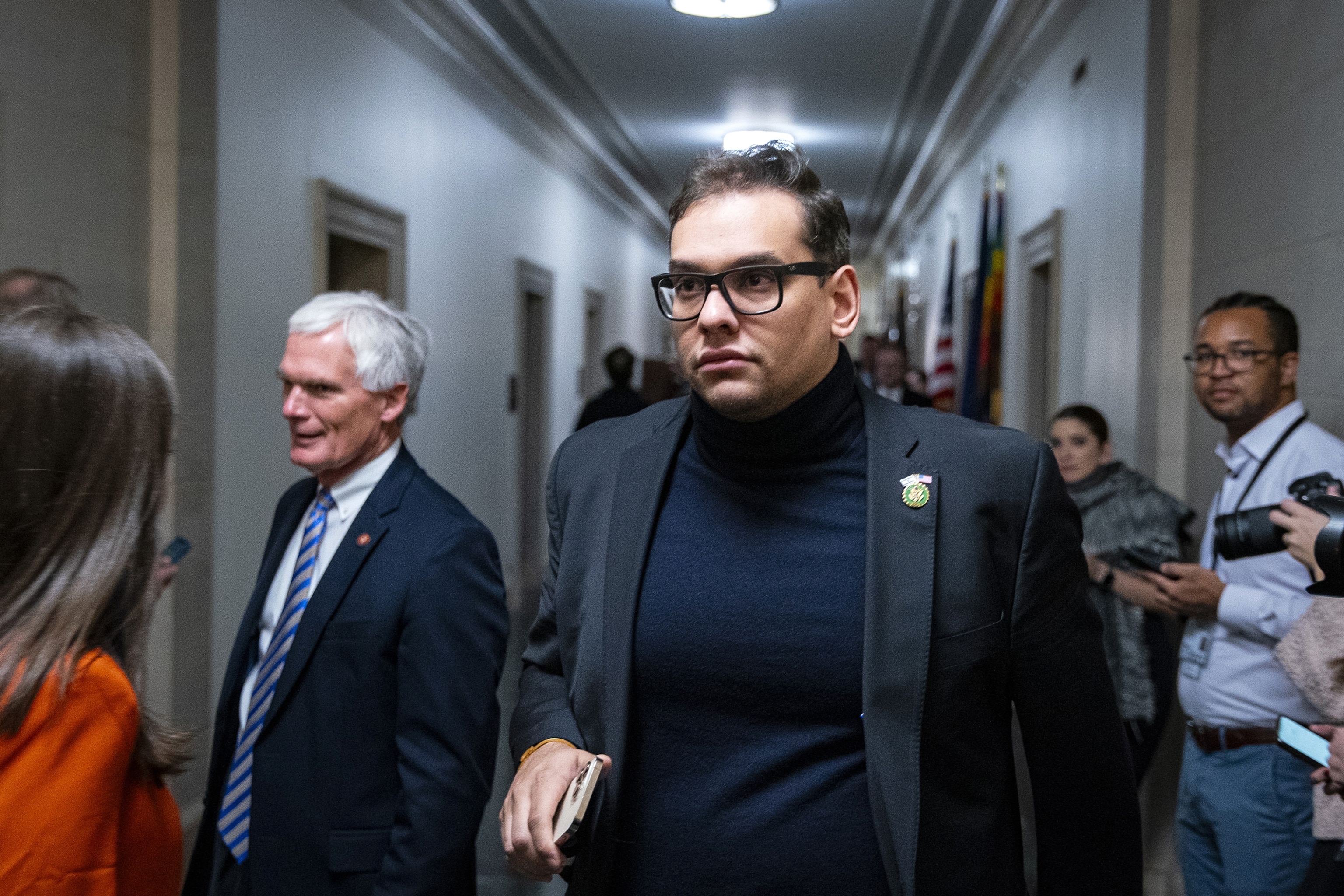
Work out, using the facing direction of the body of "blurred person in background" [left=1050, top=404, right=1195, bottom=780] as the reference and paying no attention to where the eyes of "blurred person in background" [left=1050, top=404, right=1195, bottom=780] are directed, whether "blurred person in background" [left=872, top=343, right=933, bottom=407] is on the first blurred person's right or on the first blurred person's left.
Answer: on the first blurred person's right

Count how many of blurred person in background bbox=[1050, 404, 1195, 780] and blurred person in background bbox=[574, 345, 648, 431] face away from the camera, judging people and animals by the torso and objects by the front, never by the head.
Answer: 1

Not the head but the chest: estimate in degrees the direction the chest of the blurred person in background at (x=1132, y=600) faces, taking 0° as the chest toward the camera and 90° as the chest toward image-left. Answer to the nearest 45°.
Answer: approximately 45°

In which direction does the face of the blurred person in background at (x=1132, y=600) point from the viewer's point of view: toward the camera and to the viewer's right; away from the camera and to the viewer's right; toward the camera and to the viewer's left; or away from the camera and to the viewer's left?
toward the camera and to the viewer's left

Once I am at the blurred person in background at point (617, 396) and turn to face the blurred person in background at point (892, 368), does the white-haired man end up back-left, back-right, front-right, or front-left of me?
back-right

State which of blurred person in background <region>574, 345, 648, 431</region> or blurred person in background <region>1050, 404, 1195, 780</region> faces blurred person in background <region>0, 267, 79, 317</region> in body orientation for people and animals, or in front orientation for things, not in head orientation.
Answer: blurred person in background <region>1050, 404, 1195, 780</region>

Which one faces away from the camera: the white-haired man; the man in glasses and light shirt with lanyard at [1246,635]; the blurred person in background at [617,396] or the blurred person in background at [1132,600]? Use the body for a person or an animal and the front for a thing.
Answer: the blurred person in background at [617,396]

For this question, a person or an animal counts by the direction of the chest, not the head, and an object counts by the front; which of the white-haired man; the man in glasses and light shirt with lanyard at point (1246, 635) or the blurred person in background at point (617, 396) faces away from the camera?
the blurred person in background

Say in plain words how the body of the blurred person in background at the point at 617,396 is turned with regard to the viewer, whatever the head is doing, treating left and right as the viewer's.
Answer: facing away from the viewer

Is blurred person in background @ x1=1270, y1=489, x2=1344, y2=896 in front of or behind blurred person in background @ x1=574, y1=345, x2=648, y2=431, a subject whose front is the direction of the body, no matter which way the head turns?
behind

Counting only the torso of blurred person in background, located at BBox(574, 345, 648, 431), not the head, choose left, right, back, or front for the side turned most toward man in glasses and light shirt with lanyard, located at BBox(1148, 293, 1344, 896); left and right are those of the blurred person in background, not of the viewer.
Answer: back

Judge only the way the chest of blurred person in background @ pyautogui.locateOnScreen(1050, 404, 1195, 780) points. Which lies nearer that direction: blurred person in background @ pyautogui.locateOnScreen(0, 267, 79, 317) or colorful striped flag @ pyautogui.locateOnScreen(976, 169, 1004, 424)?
the blurred person in background

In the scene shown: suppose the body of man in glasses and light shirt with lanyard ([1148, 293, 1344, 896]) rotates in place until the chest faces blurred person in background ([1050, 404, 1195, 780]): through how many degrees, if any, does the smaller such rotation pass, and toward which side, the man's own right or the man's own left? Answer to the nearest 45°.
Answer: approximately 135° to the man's own right

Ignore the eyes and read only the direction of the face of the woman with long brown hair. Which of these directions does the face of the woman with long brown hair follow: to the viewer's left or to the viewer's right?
to the viewer's right

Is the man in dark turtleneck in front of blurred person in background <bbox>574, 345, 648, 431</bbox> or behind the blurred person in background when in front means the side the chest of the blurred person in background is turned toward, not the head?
behind
